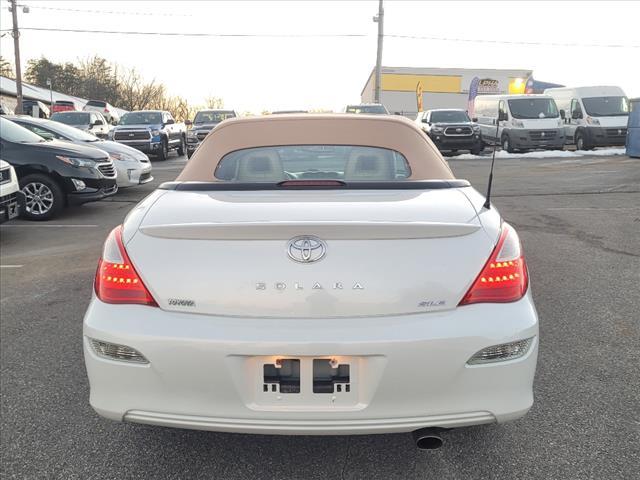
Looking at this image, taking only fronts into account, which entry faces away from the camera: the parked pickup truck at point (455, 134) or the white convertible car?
the white convertible car

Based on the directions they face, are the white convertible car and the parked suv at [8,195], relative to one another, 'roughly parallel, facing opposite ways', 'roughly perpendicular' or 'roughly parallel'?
roughly perpendicular

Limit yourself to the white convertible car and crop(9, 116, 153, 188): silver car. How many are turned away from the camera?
1

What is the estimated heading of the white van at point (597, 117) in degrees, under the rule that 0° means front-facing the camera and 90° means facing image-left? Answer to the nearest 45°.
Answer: approximately 315°

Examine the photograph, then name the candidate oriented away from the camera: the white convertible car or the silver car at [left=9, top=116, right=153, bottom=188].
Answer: the white convertible car

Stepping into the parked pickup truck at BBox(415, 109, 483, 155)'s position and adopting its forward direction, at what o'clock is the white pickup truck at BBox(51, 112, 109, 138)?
The white pickup truck is roughly at 4 o'clock from the parked pickup truck.

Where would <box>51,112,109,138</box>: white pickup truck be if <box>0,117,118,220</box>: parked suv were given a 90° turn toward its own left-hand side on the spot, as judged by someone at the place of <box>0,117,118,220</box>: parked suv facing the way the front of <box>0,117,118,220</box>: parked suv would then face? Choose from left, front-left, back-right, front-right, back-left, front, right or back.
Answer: front-left

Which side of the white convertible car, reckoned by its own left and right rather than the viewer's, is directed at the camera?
back

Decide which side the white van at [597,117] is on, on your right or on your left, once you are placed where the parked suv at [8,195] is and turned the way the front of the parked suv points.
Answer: on your left
